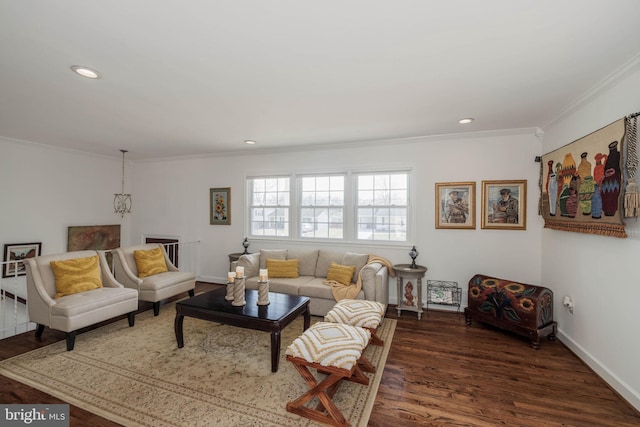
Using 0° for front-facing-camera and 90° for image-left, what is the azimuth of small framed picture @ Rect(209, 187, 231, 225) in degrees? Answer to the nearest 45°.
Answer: approximately 45°

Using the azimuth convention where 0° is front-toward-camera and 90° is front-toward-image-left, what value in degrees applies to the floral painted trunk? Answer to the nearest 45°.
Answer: approximately 45°

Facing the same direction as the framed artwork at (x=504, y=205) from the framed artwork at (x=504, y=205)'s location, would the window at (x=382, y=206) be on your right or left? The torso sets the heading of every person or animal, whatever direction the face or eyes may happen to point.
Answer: on your right

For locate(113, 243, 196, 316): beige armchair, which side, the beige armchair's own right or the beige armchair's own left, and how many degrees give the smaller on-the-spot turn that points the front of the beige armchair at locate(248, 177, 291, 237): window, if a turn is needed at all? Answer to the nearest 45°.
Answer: approximately 45° to the beige armchair's own left

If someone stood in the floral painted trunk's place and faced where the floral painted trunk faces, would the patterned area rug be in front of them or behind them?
in front

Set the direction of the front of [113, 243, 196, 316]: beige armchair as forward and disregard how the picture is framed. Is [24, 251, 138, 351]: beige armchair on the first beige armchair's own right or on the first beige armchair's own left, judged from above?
on the first beige armchair's own right

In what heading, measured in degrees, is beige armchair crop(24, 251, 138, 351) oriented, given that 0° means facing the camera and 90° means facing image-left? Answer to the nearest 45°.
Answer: approximately 315°

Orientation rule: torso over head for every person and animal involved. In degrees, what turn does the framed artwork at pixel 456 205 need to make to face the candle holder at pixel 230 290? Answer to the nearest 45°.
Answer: approximately 45° to its right

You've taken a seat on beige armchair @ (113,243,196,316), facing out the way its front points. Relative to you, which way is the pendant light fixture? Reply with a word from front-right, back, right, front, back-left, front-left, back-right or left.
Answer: back-left

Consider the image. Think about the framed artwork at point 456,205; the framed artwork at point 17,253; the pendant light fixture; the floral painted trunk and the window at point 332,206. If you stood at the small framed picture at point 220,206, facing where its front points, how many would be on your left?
3
